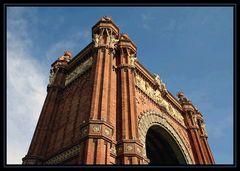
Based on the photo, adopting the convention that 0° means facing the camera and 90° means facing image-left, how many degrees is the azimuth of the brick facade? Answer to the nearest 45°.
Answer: approximately 315°
